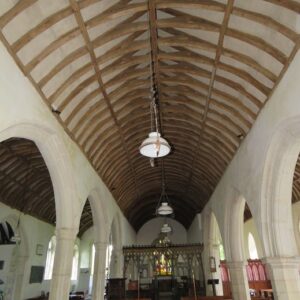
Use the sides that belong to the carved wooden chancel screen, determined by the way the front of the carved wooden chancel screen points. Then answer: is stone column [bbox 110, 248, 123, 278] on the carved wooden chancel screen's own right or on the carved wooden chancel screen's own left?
on the carved wooden chancel screen's own right

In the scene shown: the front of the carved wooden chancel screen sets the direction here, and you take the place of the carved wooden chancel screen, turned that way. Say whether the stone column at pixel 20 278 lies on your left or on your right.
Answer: on your right

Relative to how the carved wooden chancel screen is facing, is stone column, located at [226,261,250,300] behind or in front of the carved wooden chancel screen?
in front

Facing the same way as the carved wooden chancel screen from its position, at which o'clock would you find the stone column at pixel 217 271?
The stone column is roughly at 10 o'clock from the carved wooden chancel screen.

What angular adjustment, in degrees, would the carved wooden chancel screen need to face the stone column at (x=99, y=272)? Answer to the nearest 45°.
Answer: approximately 45° to its right

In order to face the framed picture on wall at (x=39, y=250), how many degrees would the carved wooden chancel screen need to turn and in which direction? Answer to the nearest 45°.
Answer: approximately 90° to its right

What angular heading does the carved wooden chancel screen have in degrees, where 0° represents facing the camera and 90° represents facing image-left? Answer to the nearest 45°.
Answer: approximately 0°
